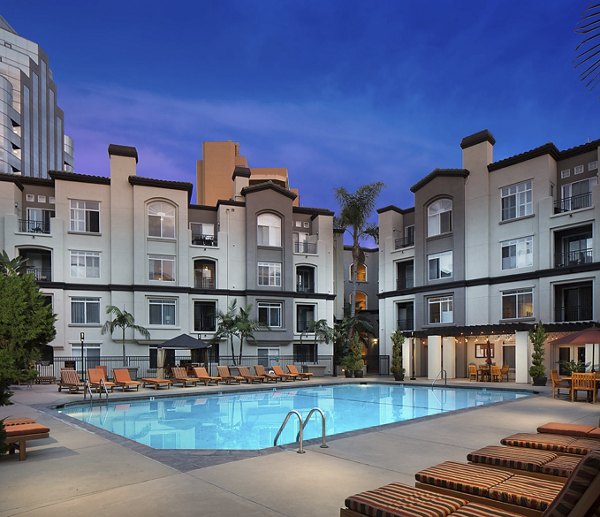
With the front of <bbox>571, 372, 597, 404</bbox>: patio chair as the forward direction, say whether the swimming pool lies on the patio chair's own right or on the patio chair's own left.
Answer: on the patio chair's own left

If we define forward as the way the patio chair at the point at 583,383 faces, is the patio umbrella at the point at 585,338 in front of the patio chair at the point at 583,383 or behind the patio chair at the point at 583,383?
in front

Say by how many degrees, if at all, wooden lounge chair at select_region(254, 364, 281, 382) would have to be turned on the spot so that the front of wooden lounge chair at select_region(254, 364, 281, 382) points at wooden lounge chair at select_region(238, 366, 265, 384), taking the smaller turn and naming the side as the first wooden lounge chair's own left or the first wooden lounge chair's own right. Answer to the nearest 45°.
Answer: approximately 90° to the first wooden lounge chair's own right

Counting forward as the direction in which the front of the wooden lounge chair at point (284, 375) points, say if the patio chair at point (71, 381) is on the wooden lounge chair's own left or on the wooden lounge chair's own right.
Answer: on the wooden lounge chair's own right

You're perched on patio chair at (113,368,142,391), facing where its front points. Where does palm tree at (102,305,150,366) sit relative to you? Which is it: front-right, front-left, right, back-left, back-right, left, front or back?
back-left

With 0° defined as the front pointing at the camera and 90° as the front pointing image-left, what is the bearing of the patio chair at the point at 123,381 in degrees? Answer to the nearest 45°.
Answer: approximately 315°

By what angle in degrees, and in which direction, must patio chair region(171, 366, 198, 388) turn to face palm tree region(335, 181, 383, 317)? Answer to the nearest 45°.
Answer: approximately 90° to its left
